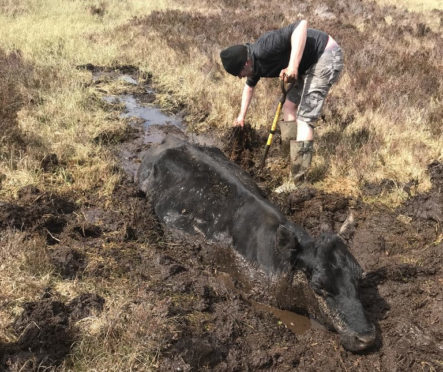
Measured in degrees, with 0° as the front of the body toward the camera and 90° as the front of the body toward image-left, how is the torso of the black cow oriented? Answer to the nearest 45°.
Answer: approximately 315°

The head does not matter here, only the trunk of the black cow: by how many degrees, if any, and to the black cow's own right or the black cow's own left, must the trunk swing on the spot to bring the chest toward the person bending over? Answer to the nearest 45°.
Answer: approximately 135° to the black cow's own left

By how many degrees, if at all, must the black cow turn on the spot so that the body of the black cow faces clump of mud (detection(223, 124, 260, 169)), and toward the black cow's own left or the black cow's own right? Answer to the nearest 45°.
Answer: approximately 135° to the black cow's own left

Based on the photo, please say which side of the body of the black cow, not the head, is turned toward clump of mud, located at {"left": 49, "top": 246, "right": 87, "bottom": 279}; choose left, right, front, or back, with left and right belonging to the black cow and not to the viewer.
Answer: right
